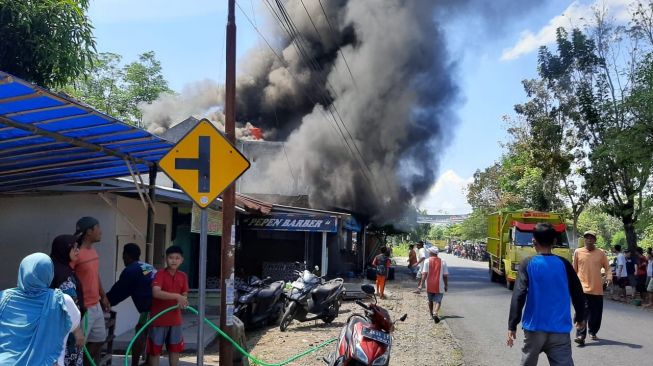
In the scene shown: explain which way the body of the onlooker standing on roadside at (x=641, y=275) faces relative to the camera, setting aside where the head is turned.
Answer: to the viewer's left

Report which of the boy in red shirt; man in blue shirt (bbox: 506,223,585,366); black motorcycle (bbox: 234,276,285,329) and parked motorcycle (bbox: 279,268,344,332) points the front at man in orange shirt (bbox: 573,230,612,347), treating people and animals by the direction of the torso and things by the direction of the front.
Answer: the man in blue shirt

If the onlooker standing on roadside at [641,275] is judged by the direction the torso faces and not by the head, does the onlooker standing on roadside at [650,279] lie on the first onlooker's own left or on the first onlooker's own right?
on the first onlooker's own left

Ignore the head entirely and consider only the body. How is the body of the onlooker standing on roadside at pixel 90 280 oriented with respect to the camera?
to the viewer's right

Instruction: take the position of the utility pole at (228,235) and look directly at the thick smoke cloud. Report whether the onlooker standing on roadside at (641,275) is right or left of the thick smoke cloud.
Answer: right

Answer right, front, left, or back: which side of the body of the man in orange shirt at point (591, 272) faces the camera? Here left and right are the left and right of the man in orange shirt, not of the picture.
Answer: front

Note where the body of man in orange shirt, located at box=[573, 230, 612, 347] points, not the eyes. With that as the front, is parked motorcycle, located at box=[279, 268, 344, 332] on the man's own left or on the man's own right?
on the man's own right

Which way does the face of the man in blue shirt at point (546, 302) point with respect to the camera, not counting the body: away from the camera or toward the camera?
away from the camera

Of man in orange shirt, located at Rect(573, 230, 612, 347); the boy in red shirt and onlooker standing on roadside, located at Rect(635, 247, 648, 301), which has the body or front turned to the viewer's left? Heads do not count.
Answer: the onlooker standing on roadside

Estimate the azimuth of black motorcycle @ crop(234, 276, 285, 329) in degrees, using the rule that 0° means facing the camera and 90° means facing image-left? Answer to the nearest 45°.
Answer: approximately 45°

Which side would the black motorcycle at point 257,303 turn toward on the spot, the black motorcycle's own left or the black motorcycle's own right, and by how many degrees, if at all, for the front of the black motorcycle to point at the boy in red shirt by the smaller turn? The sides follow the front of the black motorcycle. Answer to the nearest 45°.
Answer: approximately 45° to the black motorcycle's own left

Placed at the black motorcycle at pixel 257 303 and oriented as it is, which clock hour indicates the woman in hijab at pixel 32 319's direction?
The woman in hijab is roughly at 11 o'clock from the black motorcycle.

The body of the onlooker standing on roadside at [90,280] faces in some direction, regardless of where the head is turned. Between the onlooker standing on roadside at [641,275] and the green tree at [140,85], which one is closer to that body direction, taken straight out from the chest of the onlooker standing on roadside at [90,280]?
the onlooker standing on roadside
